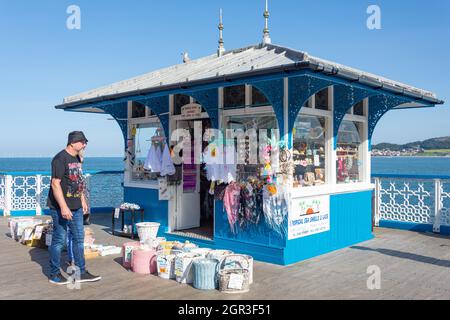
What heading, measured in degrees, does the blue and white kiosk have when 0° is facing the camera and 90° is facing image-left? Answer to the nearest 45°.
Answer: approximately 45°

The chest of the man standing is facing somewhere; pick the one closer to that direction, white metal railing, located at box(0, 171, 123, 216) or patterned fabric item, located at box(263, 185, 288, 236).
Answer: the patterned fabric item

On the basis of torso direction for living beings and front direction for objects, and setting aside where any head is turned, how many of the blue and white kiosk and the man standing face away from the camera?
0

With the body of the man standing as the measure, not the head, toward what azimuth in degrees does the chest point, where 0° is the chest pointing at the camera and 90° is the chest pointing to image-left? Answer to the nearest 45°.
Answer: approximately 315°

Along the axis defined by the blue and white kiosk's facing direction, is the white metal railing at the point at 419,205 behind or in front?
behind

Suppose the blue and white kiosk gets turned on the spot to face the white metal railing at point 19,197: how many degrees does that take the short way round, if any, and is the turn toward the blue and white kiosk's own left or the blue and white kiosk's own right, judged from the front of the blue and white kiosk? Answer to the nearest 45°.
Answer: approximately 90° to the blue and white kiosk's own right

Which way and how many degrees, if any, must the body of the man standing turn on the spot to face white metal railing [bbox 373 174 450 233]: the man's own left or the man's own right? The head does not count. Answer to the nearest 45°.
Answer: approximately 45° to the man's own left

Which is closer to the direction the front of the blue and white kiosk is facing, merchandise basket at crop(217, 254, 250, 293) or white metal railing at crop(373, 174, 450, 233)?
the merchandise basket

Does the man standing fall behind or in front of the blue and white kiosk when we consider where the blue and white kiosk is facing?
in front

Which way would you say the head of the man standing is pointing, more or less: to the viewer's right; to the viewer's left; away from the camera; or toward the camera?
to the viewer's right

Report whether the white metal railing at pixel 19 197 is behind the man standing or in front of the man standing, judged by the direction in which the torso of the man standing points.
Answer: behind
